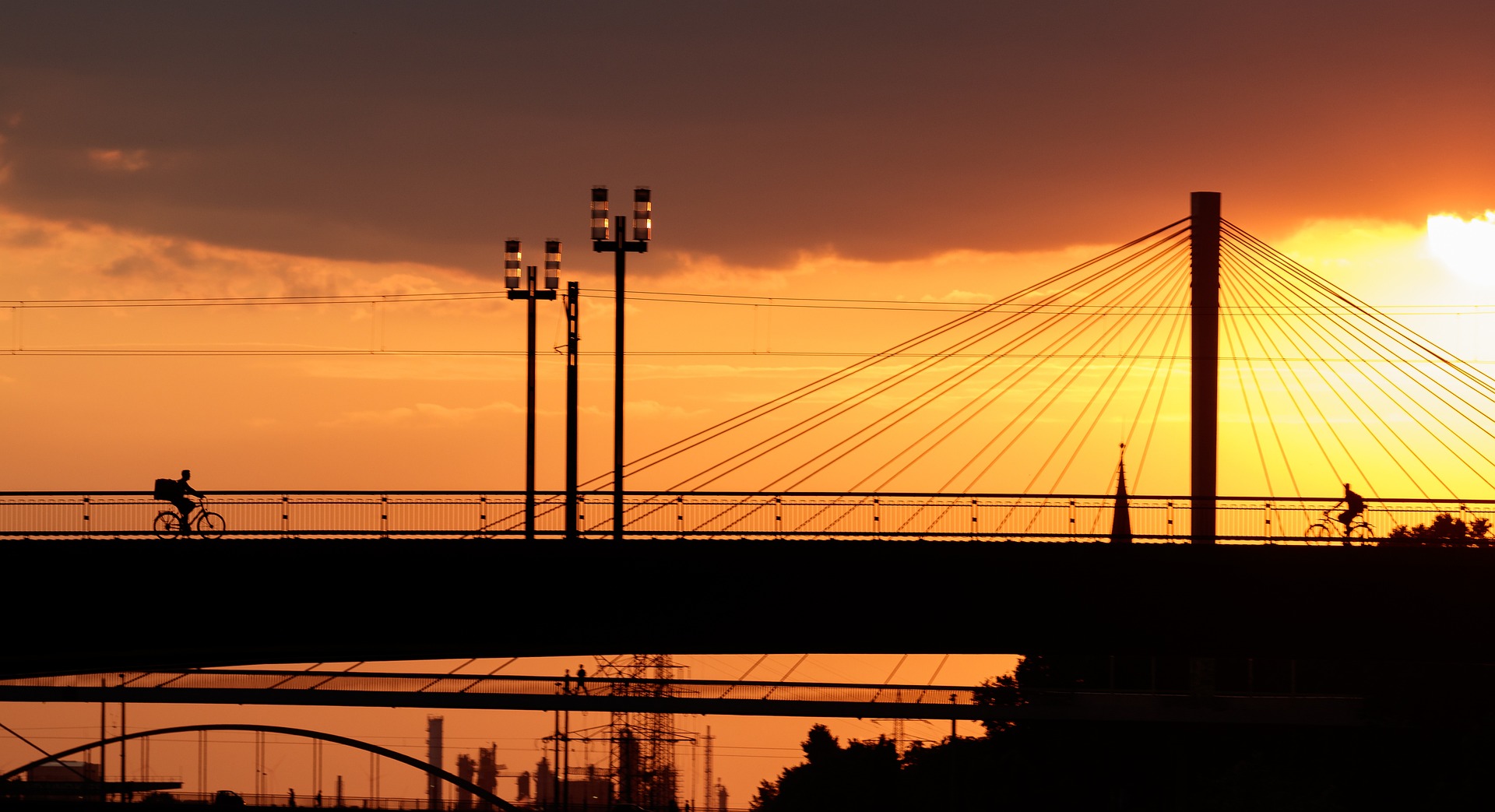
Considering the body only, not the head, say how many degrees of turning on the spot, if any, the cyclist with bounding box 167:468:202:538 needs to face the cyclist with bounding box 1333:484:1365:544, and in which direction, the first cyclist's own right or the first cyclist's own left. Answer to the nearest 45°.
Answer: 0° — they already face them

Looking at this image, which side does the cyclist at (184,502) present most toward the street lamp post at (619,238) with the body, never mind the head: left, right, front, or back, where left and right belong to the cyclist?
front

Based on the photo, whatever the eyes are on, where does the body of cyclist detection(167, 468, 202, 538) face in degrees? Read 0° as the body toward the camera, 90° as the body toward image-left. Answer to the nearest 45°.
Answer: approximately 270°
